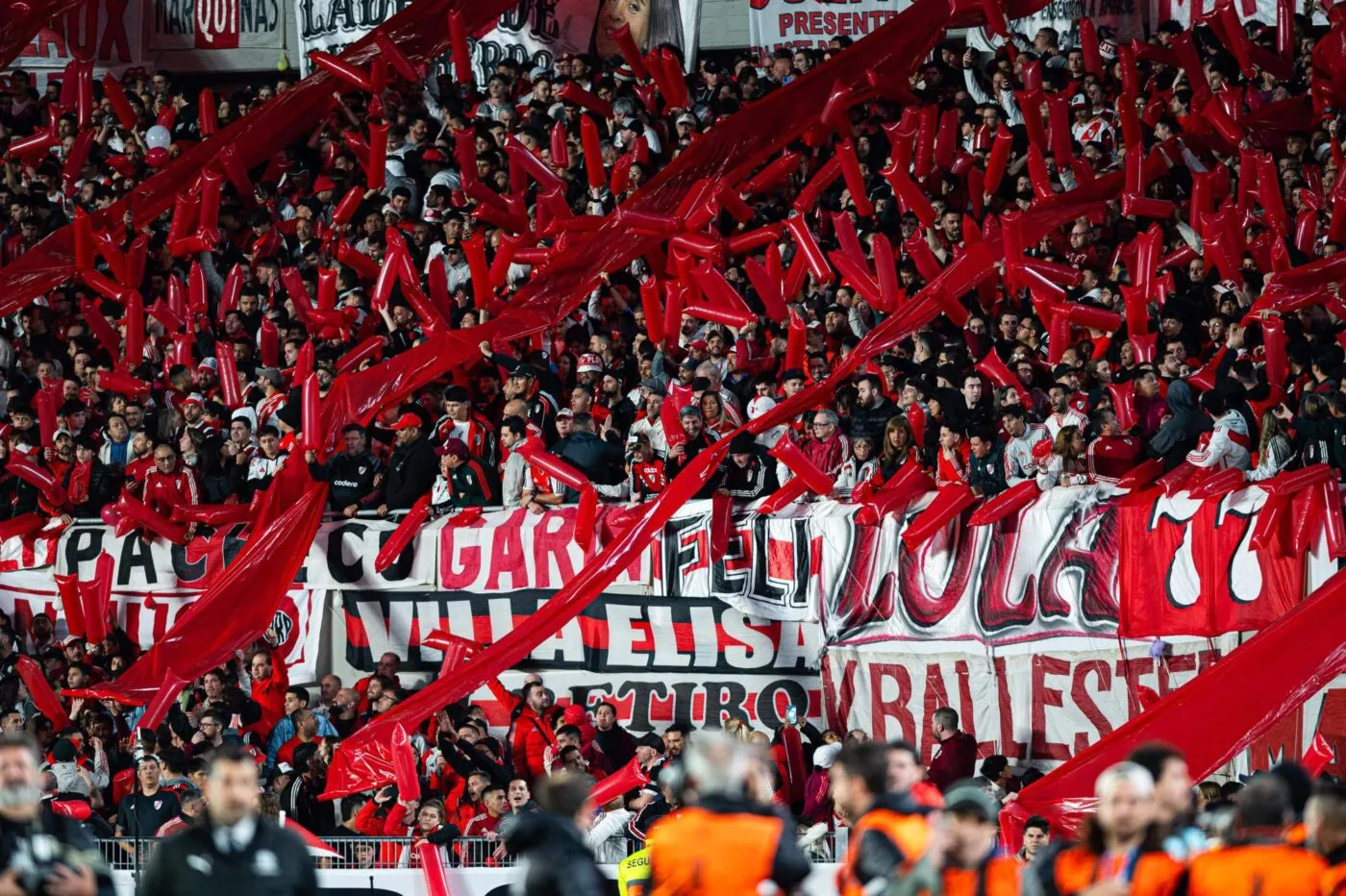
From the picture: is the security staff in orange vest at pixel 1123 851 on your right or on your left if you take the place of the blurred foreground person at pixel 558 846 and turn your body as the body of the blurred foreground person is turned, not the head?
on your right

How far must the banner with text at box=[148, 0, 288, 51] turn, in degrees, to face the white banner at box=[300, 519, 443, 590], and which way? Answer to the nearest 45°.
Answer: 0° — it already faces it

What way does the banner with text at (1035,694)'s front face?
toward the camera

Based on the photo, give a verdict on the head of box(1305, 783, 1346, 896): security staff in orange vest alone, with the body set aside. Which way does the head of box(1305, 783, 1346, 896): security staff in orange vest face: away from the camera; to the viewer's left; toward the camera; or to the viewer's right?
away from the camera

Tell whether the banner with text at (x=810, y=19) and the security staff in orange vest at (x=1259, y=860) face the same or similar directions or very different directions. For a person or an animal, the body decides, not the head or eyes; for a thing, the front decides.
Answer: very different directions

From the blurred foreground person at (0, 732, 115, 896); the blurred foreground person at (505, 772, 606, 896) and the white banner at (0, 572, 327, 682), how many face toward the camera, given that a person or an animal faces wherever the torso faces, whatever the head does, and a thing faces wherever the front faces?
2

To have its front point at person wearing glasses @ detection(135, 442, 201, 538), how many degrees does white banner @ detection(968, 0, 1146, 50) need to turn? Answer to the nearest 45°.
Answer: approximately 45° to its right

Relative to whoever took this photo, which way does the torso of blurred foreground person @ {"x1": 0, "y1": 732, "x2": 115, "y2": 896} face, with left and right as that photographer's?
facing the viewer

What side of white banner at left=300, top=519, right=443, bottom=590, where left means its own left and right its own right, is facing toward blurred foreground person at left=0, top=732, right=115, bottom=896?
front

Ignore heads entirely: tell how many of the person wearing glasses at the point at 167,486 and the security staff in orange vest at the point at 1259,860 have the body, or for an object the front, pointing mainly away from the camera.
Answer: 1

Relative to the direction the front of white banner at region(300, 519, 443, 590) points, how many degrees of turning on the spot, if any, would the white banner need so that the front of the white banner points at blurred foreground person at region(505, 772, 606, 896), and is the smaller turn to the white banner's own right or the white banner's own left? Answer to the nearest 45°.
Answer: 0° — it already faces them

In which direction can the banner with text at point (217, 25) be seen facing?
toward the camera

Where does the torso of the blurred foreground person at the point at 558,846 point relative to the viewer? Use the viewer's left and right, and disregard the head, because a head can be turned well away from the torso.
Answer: facing away from the viewer and to the right of the viewer

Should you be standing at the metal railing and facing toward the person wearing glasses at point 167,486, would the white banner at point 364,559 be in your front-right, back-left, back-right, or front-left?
front-right

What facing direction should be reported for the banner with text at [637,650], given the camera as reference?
facing the viewer

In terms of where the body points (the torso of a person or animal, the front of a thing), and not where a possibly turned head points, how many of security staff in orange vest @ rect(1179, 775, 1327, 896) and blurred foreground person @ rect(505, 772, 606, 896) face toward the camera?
0

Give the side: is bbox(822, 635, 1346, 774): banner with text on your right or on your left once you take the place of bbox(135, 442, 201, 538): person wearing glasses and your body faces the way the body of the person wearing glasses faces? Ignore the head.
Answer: on your left
